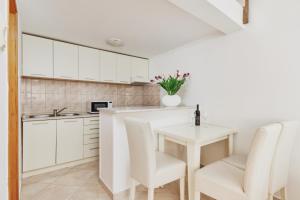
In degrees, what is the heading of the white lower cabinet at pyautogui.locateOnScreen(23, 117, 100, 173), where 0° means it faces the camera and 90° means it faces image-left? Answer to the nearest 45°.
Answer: approximately 315°

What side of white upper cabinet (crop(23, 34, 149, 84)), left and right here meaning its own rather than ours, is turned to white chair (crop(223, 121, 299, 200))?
front

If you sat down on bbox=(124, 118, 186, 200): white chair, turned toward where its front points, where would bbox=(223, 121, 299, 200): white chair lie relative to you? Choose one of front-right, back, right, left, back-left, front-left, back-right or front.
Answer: front-right

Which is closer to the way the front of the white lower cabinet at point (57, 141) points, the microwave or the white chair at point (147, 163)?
the white chair

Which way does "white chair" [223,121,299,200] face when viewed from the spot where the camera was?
facing away from the viewer and to the left of the viewer

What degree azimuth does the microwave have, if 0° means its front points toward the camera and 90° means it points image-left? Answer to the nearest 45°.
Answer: approximately 315°

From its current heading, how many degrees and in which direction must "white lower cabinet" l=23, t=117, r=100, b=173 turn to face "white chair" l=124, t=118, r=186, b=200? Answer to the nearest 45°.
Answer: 0° — it already faces it

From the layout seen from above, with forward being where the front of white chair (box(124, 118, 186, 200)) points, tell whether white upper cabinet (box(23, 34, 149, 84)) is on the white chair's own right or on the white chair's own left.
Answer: on the white chair's own left

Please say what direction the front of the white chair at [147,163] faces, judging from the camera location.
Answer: facing away from the viewer and to the right of the viewer
